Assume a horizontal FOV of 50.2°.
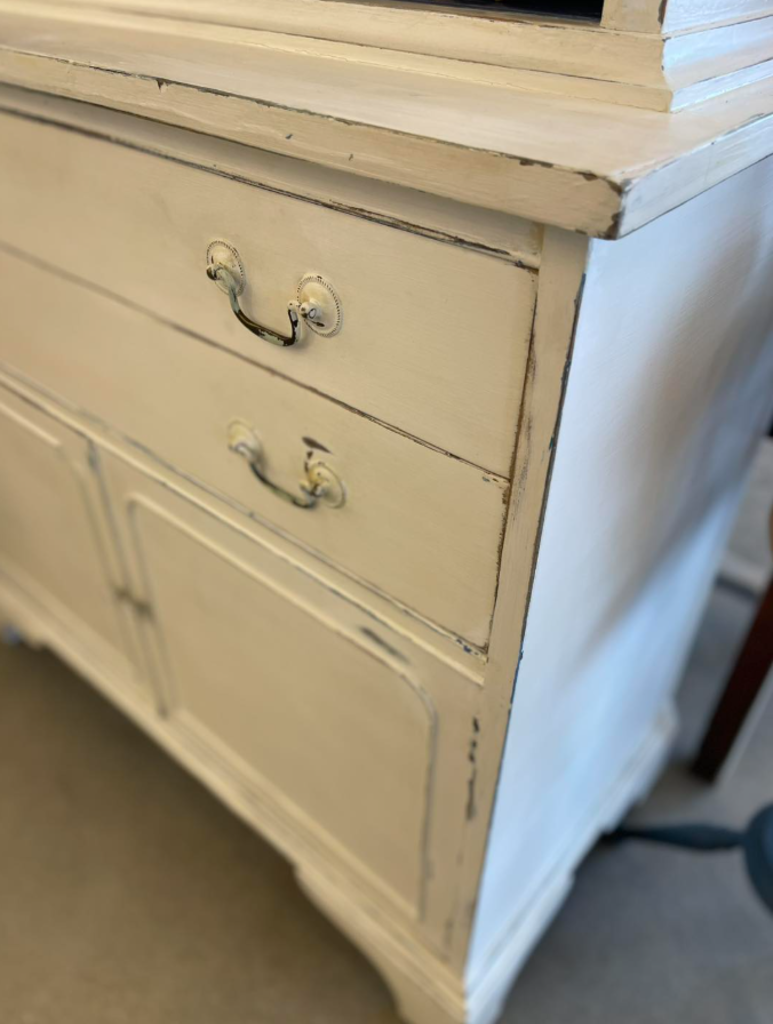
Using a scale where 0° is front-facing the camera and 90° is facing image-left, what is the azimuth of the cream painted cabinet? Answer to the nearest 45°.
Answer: approximately 45°
